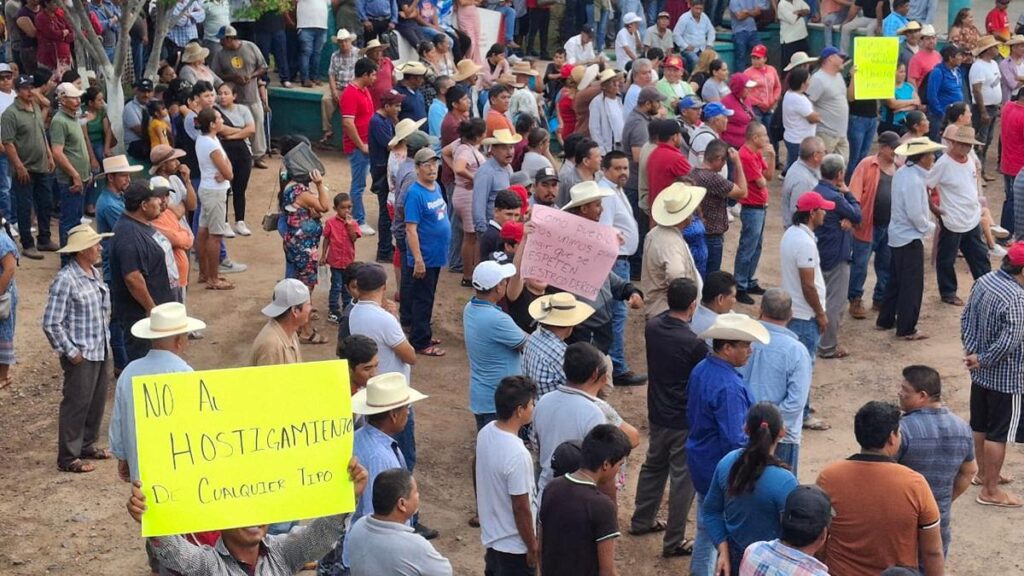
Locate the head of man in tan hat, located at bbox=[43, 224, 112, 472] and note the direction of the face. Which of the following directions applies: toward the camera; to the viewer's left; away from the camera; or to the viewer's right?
to the viewer's right

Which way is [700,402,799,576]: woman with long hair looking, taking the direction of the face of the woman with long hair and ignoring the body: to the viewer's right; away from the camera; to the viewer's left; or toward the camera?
away from the camera

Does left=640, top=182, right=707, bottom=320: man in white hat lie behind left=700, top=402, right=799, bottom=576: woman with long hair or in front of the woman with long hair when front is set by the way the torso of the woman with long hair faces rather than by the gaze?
in front

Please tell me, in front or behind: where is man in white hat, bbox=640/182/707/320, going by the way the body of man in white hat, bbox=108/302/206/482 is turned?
in front

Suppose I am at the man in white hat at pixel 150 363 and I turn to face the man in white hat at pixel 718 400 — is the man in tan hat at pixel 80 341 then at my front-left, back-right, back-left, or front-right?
back-left

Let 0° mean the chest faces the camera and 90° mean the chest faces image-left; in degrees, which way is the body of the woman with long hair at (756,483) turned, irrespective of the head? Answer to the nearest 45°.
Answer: approximately 180°

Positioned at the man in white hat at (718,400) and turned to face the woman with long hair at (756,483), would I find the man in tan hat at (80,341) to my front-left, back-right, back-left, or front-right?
back-right

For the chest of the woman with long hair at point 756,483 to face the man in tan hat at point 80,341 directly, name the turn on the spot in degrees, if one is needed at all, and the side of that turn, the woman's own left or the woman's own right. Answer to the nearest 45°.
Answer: approximately 90° to the woman's own left
